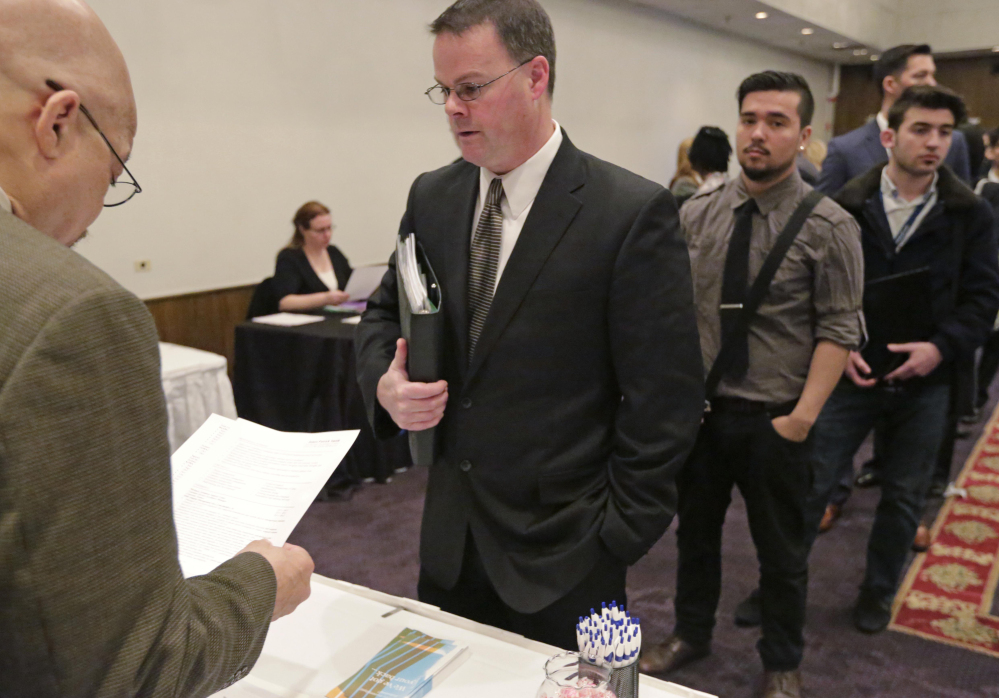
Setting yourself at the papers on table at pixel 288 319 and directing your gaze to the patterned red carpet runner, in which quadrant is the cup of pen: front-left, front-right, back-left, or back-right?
front-right

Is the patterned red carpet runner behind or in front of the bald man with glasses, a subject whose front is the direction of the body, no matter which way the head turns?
in front

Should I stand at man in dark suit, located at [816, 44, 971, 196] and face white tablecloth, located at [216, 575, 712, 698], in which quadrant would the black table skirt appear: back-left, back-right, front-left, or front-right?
front-right

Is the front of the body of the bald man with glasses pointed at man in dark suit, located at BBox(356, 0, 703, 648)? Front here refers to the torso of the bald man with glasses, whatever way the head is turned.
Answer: yes

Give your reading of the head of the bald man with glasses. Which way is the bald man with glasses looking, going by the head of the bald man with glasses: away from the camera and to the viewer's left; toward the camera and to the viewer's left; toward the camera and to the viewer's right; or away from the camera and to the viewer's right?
away from the camera and to the viewer's right

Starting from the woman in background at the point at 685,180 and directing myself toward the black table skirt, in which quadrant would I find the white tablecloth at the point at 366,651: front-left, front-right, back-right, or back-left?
front-left

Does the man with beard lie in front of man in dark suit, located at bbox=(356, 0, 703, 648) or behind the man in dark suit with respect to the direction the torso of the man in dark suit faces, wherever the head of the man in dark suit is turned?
behind

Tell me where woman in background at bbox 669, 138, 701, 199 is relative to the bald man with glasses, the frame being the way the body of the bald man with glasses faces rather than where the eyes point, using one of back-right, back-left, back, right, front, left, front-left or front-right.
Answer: front

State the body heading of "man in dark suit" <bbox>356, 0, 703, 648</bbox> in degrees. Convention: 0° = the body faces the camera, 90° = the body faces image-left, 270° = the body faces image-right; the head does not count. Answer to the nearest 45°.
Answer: approximately 45°

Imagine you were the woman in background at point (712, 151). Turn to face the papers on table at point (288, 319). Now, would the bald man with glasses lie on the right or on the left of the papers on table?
left

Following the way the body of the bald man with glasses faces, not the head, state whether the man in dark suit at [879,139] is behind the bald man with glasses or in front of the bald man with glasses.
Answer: in front

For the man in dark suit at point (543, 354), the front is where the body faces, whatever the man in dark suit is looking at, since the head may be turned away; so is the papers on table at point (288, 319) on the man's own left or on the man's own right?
on the man's own right

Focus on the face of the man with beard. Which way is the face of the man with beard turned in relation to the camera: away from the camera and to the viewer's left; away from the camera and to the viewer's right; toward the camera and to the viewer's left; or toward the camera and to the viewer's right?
toward the camera and to the viewer's left

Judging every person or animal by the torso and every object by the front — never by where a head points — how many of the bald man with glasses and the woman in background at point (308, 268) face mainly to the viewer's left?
0

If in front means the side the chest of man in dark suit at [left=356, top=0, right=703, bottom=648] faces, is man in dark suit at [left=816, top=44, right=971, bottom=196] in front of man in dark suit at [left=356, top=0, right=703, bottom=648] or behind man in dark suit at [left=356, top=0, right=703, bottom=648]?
behind

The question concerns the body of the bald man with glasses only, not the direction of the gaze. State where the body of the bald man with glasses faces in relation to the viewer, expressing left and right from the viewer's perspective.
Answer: facing away from the viewer and to the right of the viewer

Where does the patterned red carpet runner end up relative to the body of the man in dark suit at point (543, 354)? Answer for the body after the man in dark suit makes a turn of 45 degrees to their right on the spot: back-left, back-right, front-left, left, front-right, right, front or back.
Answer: back-right

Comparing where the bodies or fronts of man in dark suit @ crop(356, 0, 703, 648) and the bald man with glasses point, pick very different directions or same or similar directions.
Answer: very different directions

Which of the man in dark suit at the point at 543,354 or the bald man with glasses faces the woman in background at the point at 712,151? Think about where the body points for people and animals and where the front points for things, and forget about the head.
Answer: the bald man with glasses
